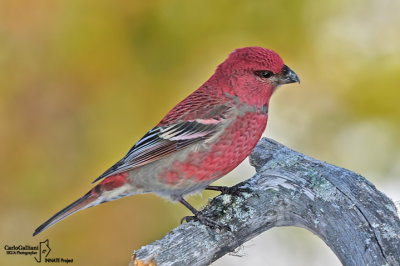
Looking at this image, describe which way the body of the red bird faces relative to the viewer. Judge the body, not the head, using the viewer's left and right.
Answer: facing to the right of the viewer
